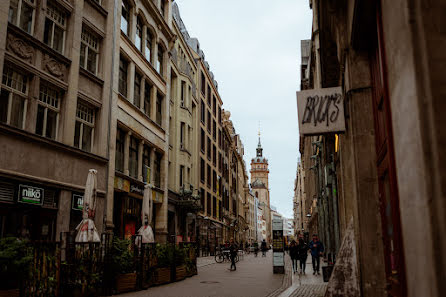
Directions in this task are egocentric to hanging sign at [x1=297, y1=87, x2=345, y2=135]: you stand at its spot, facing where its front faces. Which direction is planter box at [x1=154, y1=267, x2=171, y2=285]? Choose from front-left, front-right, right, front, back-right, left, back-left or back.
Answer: back-right

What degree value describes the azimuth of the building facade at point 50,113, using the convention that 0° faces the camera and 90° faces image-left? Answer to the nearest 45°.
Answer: approximately 315°
